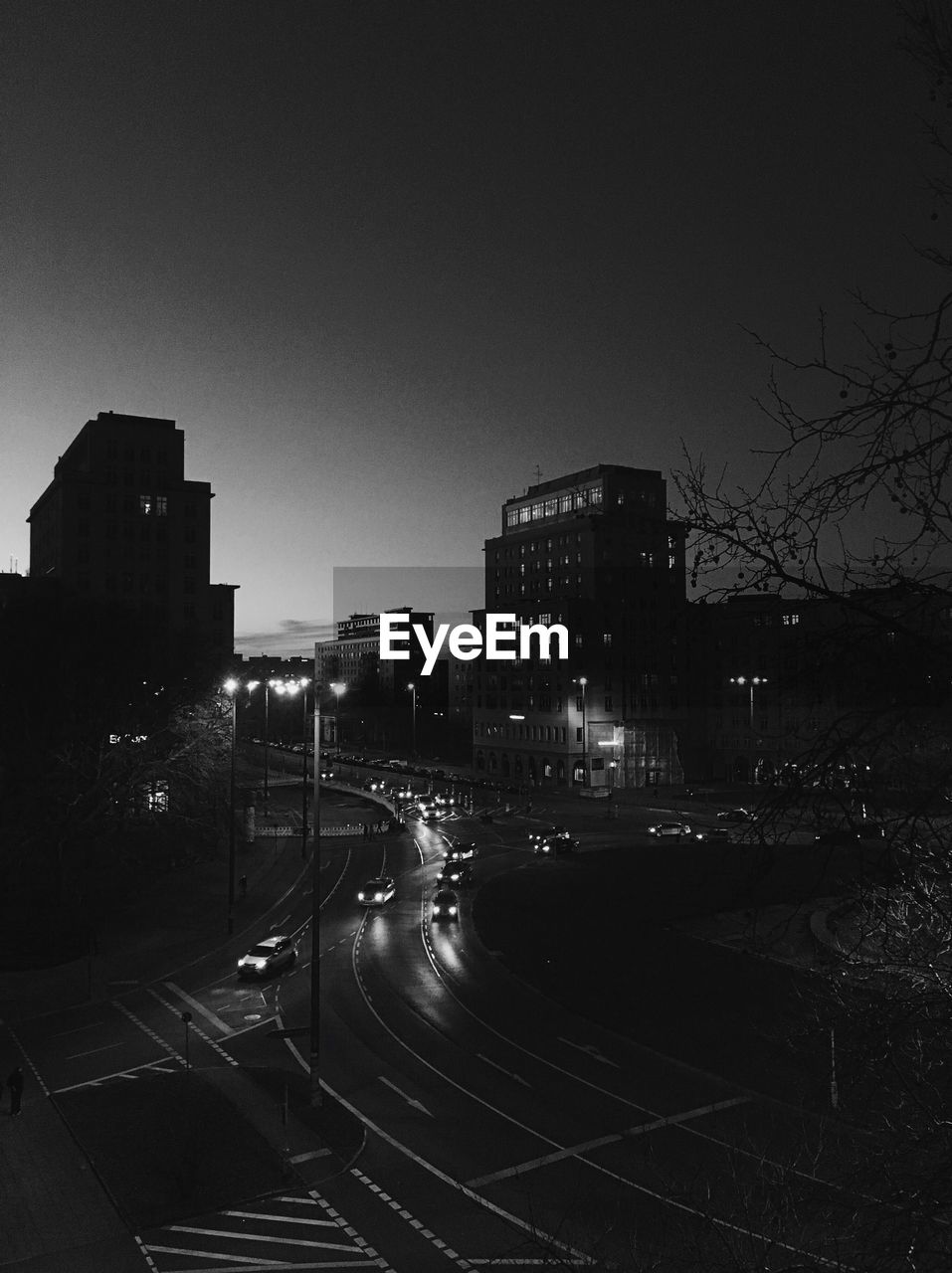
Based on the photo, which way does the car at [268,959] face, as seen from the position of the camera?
facing the viewer and to the left of the viewer

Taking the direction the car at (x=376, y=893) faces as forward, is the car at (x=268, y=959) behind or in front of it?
in front

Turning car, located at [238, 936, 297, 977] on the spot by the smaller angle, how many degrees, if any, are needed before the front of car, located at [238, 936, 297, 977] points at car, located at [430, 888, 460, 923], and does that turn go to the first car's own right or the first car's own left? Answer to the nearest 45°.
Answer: approximately 180°

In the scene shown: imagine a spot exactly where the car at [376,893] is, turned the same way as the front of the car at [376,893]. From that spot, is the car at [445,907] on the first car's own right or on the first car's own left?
on the first car's own left
